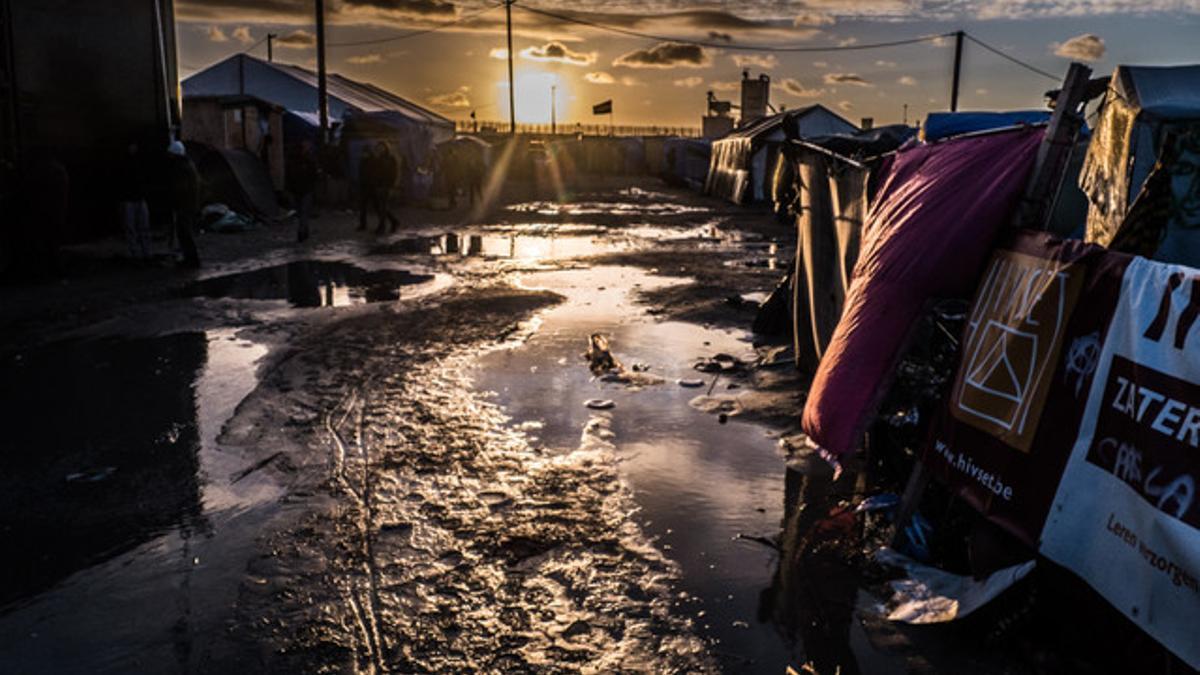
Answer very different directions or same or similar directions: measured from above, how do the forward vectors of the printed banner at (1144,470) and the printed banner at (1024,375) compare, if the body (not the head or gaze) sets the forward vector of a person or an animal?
same or similar directions

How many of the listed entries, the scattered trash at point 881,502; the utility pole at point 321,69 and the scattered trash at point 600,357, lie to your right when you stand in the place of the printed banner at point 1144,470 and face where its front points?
3

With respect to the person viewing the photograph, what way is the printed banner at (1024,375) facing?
facing the viewer and to the left of the viewer

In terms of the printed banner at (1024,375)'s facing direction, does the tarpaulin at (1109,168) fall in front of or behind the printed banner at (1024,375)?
behind

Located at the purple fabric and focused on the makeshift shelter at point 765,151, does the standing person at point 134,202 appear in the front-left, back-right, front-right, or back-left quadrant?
front-left

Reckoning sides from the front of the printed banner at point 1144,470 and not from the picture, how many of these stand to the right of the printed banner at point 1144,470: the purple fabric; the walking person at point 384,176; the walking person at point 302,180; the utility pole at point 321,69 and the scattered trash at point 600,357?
5

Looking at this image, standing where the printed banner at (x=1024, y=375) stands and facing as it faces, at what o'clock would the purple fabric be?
The purple fabric is roughly at 3 o'clock from the printed banner.

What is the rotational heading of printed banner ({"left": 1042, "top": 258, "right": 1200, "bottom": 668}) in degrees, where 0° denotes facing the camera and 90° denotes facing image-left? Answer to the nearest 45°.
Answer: approximately 45°

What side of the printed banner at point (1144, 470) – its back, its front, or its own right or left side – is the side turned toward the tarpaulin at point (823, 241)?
right

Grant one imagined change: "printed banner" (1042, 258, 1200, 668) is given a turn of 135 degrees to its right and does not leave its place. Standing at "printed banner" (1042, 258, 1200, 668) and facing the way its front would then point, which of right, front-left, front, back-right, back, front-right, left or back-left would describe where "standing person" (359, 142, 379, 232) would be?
front-left

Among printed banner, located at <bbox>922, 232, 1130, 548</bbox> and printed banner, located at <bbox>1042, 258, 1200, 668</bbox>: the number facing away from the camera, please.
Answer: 0

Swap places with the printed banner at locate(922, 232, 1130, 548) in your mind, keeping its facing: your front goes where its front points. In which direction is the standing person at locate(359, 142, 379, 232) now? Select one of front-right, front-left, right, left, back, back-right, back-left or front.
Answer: right

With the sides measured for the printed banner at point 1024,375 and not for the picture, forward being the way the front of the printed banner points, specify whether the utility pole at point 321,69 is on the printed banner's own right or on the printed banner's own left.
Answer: on the printed banner's own right

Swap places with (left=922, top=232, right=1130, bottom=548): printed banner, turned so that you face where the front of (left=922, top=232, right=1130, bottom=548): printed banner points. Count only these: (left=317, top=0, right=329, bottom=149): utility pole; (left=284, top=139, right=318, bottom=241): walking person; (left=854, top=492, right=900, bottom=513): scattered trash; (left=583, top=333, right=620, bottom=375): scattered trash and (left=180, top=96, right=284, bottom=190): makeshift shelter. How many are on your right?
5
